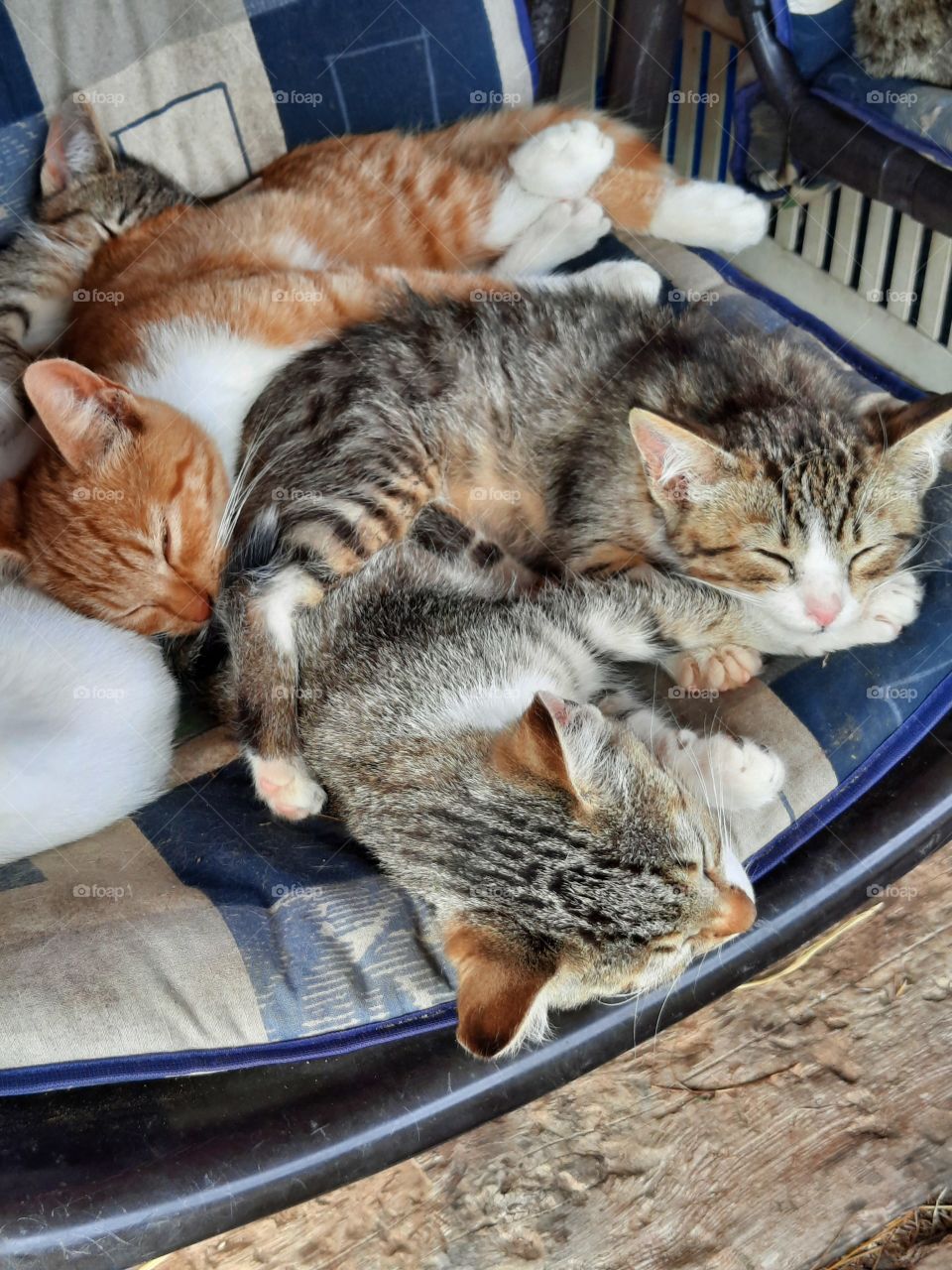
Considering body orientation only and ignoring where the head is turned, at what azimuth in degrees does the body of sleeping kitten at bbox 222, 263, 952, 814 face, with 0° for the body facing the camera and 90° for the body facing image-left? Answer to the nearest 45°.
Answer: approximately 315°

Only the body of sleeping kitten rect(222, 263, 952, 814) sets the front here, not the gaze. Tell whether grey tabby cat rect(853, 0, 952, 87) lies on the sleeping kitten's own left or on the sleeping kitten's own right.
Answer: on the sleeping kitten's own left

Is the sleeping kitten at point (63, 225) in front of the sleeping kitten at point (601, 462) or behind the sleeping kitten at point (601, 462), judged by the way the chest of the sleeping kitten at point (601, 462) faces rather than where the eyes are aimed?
behind

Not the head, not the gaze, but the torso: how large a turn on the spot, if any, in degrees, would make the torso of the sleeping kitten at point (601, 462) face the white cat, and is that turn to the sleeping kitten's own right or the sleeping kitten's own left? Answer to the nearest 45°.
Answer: approximately 90° to the sleeping kitten's own right
